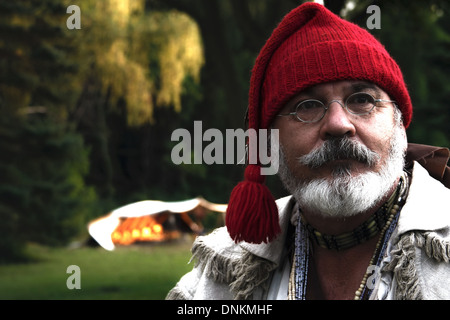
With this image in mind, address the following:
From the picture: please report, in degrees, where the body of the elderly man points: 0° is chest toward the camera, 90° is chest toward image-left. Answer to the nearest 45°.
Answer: approximately 0°
